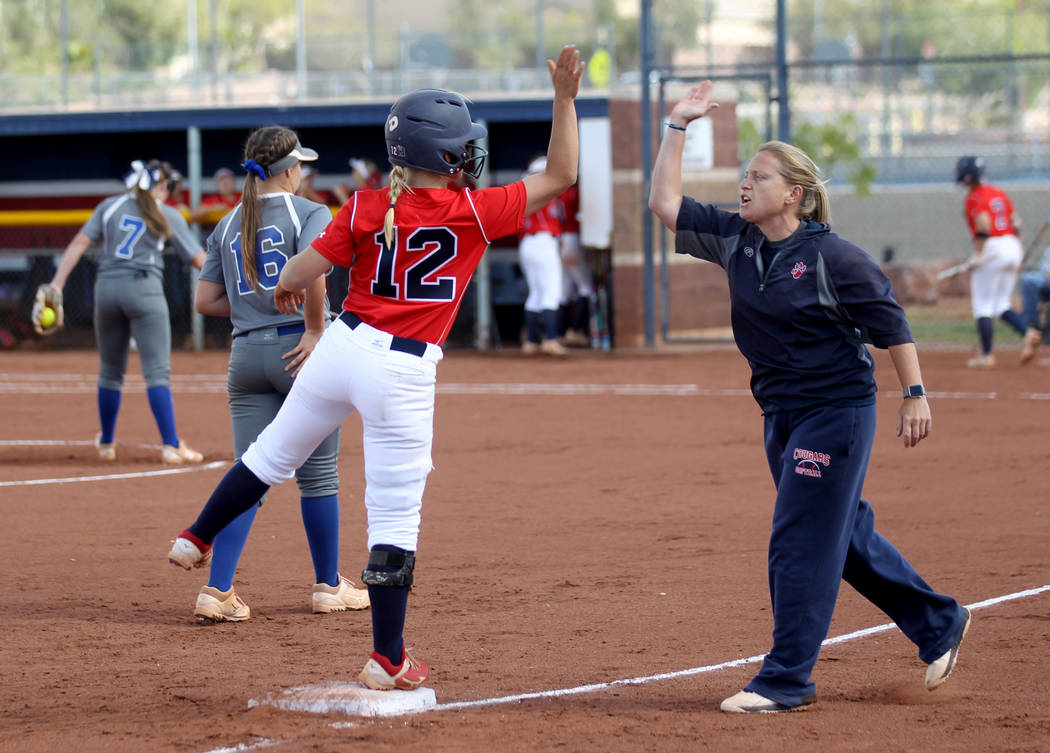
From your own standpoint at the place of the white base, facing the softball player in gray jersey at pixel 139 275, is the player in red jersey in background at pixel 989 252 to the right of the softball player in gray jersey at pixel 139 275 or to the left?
right

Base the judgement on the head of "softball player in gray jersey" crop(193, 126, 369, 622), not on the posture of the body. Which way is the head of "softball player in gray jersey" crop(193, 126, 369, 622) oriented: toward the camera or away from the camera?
away from the camera

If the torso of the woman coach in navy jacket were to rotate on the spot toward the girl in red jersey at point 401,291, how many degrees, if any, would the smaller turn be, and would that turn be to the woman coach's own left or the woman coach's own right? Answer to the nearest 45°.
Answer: approximately 45° to the woman coach's own right

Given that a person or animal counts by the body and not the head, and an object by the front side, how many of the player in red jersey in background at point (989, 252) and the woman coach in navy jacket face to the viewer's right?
0

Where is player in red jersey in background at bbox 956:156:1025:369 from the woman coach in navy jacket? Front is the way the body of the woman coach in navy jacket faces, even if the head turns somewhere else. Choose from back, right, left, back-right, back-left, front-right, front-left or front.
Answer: back-right

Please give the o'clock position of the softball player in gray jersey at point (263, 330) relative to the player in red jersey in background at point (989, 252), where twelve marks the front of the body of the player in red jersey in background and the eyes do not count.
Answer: The softball player in gray jersey is roughly at 8 o'clock from the player in red jersey in background.

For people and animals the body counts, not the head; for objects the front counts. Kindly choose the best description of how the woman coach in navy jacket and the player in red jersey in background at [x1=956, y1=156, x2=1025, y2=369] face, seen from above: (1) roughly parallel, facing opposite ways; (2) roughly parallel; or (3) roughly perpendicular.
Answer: roughly perpendicular

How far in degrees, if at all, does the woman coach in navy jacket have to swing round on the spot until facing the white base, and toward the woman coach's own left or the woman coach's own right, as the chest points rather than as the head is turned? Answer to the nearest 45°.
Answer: approximately 45° to the woman coach's own right

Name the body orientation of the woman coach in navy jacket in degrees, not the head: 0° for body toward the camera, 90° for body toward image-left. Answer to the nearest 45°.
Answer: approximately 45°

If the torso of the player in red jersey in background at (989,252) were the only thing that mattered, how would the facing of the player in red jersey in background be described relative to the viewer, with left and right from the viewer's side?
facing away from the viewer and to the left of the viewer
